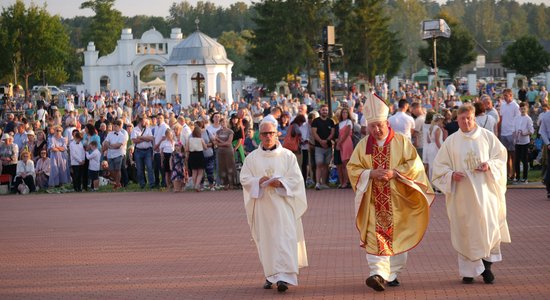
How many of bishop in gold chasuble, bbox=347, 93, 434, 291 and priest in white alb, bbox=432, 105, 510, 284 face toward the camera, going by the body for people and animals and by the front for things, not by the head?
2

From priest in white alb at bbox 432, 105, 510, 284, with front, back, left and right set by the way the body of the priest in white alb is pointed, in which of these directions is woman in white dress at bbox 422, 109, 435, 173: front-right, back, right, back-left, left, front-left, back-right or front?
back

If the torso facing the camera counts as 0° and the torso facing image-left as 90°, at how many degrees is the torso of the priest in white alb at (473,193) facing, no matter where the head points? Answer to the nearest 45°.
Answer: approximately 0°

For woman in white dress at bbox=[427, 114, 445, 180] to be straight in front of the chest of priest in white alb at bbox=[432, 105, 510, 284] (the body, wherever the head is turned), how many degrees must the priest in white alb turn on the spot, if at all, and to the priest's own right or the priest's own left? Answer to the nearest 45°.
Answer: approximately 180°

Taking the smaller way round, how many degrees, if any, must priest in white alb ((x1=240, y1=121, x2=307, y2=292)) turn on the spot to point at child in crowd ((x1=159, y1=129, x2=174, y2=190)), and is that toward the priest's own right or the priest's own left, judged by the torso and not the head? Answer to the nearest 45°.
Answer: approximately 180°
